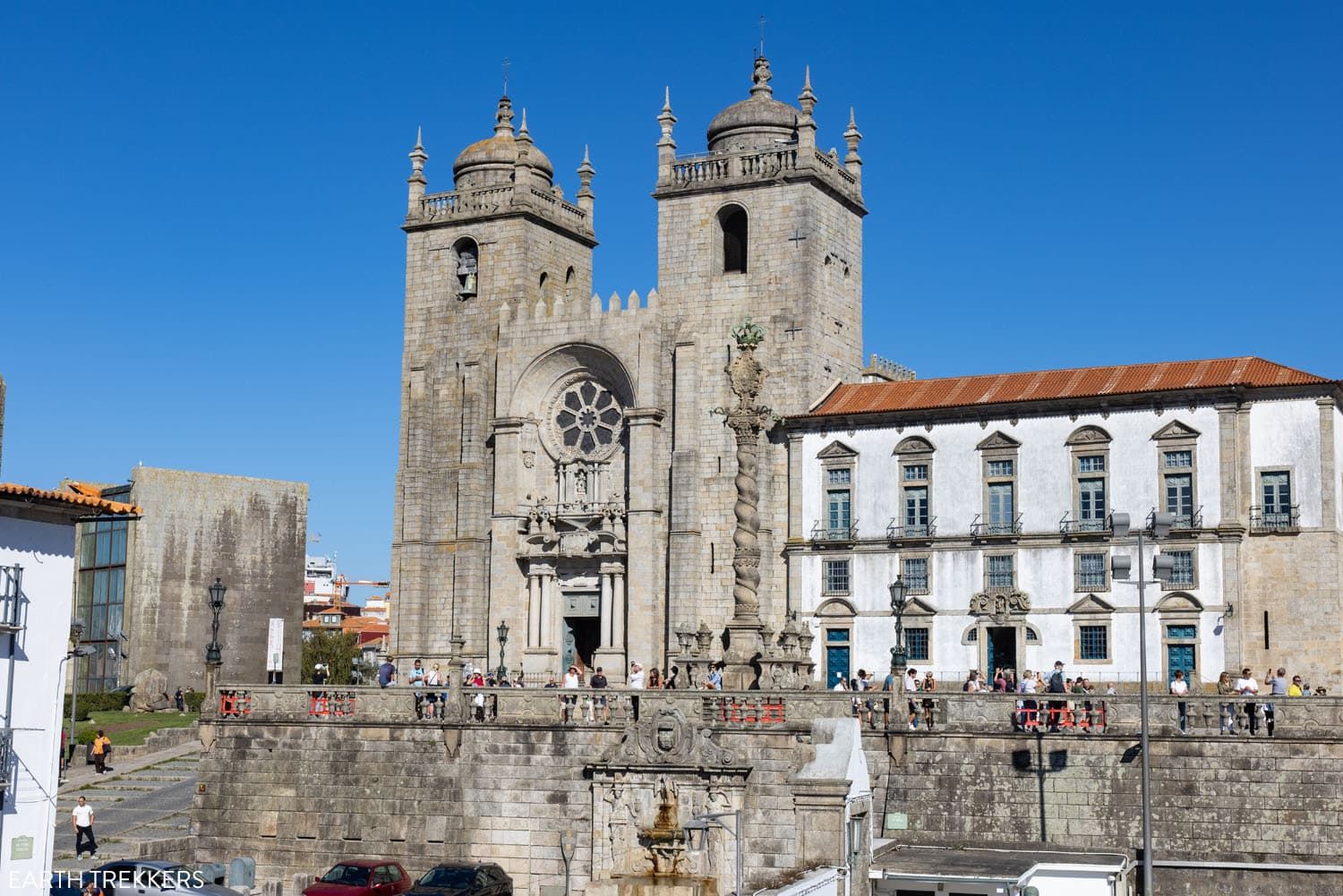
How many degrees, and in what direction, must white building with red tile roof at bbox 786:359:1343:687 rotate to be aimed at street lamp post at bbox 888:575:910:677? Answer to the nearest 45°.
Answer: approximately 45° to its right

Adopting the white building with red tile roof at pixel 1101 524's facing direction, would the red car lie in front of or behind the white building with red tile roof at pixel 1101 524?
in front

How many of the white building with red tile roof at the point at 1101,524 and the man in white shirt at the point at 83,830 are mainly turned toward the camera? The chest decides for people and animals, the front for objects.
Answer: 2

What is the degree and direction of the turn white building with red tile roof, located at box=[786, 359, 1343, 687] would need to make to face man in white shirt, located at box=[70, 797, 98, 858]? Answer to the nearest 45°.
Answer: approximately 45° to its right

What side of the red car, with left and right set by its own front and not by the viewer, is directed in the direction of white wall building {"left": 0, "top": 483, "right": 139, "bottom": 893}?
front

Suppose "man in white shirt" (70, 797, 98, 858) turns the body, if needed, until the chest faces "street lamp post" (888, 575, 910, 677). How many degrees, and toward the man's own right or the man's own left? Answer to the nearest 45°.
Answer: approximately 90° to the man's own left

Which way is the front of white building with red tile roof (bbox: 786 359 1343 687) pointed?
toward the camera

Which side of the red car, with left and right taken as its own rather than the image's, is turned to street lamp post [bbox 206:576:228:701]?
right

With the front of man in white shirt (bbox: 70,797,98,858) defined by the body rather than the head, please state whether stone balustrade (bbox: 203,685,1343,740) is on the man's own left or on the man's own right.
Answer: on the man's own left

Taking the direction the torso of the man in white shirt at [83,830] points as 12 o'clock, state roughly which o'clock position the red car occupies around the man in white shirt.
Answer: The red car is roughly at 10 o'clock from the man in white shirt.

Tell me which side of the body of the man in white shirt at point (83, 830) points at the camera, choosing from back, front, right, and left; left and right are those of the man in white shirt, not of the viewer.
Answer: front

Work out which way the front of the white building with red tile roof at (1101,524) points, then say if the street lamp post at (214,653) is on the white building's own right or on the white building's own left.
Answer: on the white building's own right

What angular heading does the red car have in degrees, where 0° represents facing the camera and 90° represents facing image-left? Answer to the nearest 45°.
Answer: approximately 45°

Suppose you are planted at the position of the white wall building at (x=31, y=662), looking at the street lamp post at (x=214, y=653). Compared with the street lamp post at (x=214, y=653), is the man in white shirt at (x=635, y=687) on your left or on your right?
right
